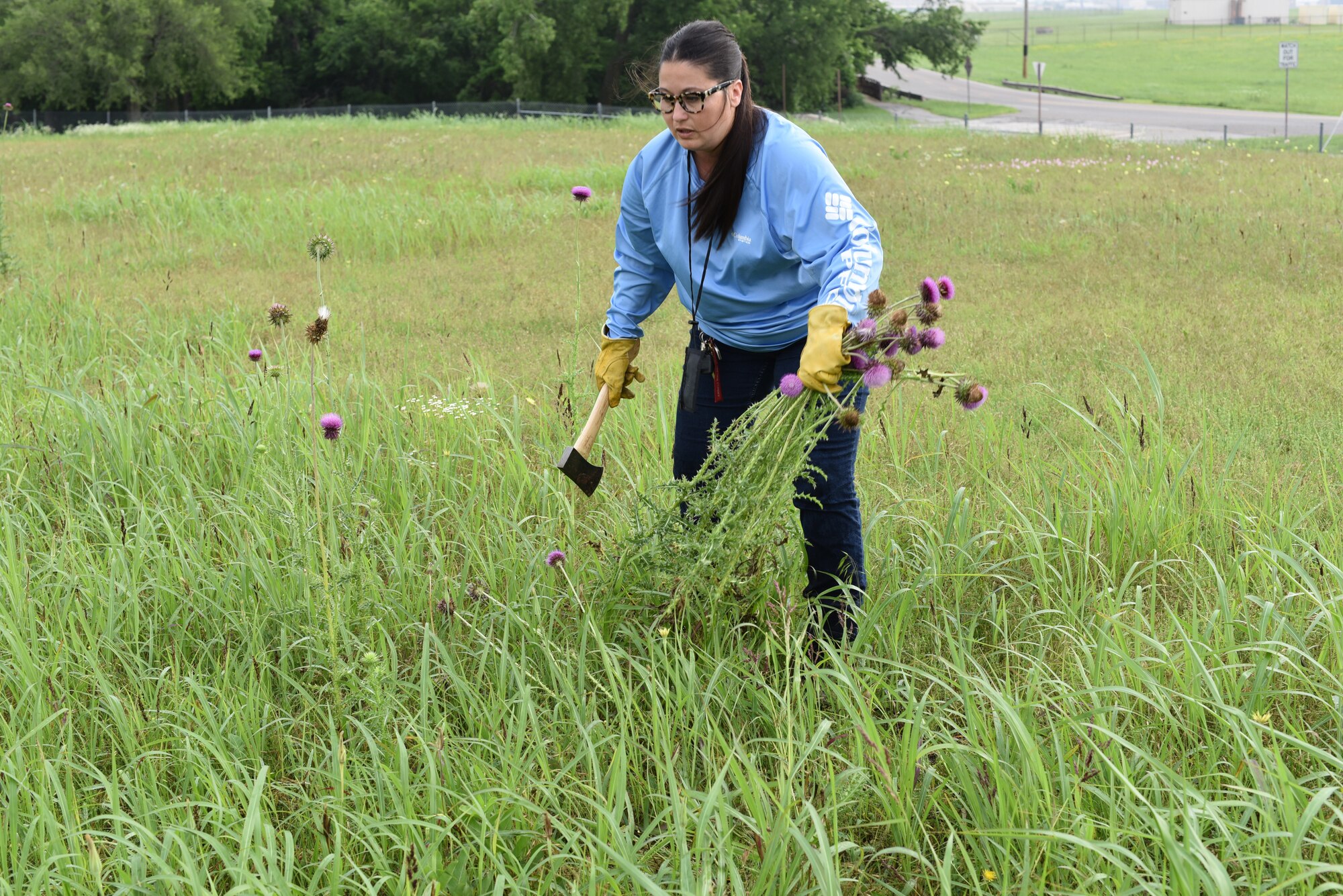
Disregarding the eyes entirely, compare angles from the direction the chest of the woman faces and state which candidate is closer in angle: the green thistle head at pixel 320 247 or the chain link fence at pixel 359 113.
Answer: the green thistle head

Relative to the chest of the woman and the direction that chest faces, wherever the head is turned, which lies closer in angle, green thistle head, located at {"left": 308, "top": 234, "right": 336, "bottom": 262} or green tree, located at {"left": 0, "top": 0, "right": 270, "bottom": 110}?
the green thistle head

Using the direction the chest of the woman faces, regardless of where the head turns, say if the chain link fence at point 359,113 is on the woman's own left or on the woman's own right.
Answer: on the woman's own right

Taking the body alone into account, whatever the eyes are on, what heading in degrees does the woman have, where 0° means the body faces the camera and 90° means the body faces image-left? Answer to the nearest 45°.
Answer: approximately 45°

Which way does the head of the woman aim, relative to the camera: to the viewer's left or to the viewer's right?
to the viewer's left

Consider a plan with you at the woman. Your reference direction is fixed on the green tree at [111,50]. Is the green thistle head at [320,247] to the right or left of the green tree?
left

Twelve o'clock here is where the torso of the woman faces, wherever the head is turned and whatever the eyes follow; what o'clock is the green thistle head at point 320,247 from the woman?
The green thistle head is roughly at 2 o'clock from the woman.
